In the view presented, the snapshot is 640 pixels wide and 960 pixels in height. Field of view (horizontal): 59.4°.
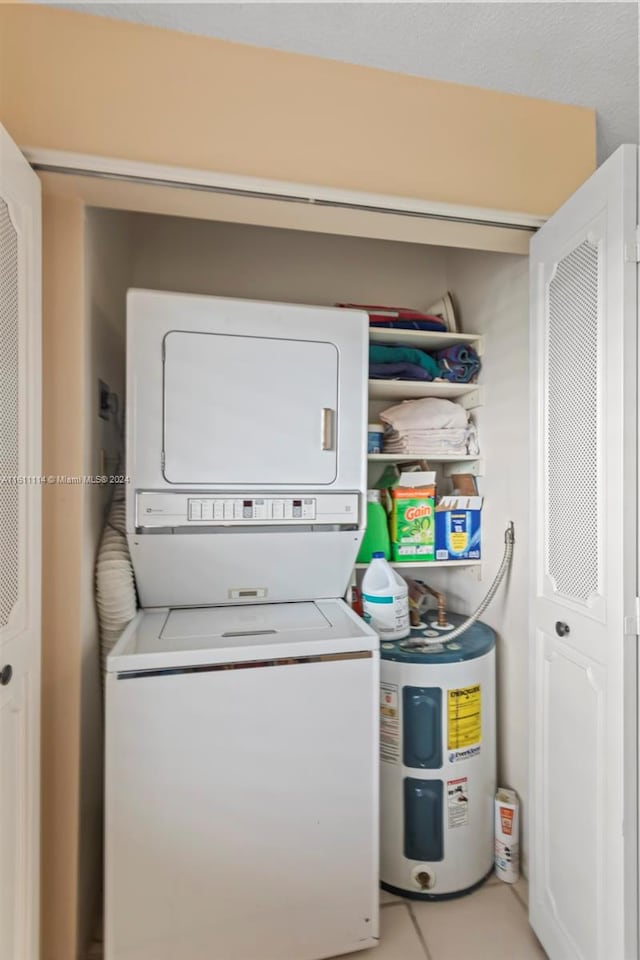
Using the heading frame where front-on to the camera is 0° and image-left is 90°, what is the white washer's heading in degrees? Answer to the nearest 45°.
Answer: approximately 0°

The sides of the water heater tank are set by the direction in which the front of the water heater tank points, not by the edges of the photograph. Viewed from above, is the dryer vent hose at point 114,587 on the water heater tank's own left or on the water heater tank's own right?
on the water heater tank's own right

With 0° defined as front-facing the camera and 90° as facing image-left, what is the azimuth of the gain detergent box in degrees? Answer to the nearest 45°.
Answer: approximately 0°

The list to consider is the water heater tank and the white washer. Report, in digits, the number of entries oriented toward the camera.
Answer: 2

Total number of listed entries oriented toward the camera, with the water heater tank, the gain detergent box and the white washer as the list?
3

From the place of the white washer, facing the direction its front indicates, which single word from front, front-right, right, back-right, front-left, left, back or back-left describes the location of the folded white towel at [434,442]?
back-left

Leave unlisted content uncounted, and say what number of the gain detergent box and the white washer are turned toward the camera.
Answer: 2

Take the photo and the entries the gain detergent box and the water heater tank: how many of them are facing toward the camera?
2

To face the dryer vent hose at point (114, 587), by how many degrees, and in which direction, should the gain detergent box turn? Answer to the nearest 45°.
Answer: approximately 45° to its right
